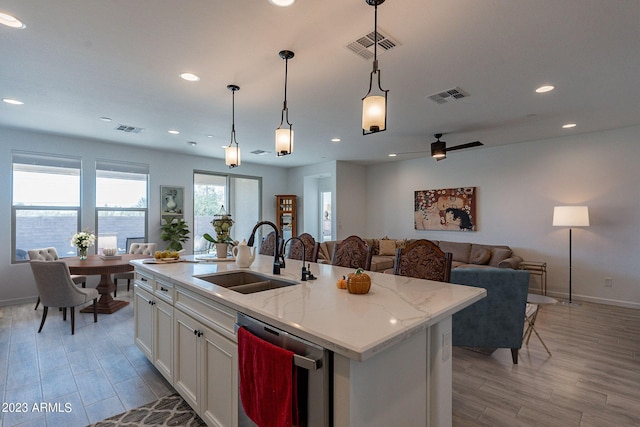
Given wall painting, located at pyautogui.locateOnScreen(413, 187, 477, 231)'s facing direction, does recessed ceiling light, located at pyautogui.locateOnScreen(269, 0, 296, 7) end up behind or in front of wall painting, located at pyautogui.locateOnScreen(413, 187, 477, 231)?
in front

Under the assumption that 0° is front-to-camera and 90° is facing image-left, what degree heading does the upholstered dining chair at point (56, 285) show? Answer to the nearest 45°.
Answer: approximately 225°

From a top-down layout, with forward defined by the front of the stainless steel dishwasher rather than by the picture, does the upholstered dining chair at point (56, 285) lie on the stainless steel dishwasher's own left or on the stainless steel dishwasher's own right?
on the stainless steel dishwasher's own right

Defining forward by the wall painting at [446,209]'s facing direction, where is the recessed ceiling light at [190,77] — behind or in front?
in front

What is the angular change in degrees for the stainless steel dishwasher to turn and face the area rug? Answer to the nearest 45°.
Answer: approximately 90° to its right

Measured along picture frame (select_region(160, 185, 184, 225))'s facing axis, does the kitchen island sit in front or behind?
in front

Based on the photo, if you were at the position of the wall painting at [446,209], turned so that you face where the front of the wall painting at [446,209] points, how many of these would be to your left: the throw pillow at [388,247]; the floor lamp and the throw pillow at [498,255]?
2

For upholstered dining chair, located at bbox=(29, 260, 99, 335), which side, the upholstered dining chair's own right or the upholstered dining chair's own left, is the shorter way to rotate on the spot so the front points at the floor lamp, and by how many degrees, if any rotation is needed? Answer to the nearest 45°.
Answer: approximately 90° to the upholstered dining chair's own right

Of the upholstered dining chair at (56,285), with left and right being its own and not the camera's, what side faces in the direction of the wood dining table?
front

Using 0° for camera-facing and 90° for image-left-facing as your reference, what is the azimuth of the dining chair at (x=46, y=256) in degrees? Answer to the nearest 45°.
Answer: approximately 315°

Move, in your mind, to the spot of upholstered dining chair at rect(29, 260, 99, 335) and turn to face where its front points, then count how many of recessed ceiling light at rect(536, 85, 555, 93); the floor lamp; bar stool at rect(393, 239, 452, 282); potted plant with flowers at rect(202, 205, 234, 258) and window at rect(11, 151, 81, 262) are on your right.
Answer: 4
